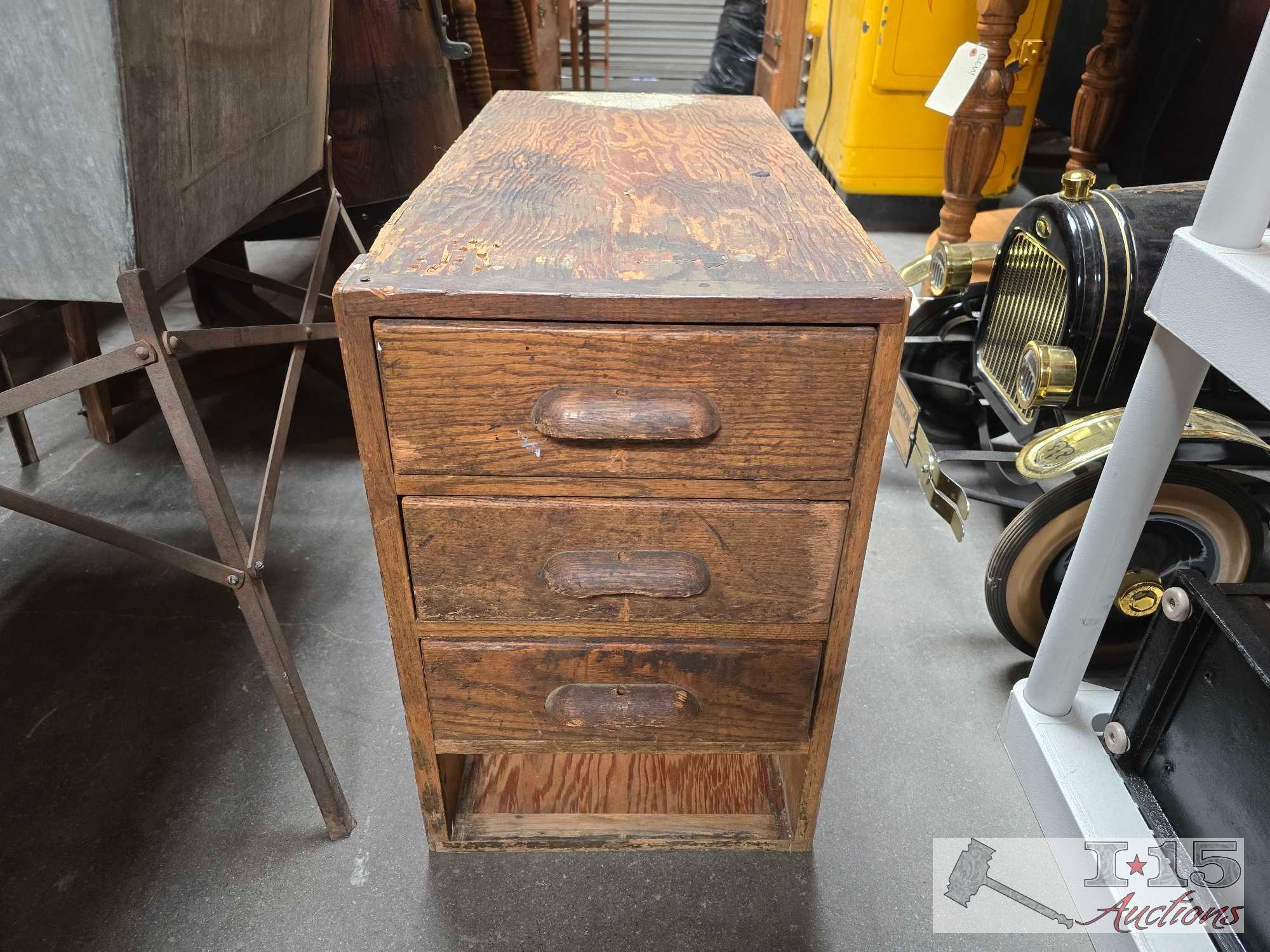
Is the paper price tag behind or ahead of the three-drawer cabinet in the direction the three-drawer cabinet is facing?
behind

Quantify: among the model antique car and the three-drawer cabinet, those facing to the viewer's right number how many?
0

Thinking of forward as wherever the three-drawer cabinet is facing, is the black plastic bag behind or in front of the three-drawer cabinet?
behind

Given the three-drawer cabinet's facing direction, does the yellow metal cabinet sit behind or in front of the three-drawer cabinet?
behind

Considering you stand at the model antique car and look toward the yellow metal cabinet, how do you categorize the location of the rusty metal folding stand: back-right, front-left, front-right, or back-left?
back-left

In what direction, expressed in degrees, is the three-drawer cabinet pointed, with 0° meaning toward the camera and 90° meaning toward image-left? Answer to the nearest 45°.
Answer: approximately 0°

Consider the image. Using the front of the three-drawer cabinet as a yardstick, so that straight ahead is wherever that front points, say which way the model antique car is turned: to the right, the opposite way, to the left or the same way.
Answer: to the right

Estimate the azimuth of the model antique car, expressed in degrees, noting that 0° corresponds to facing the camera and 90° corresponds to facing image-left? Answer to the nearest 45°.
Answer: approximately 45°

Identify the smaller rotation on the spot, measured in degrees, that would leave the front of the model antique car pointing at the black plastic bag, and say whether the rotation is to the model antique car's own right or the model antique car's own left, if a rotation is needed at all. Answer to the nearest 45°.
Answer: approximately 90° to the model antique car's own right

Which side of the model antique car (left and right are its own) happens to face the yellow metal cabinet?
right

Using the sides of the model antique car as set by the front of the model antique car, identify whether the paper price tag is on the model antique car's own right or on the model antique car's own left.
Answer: on the model antique car's own right
